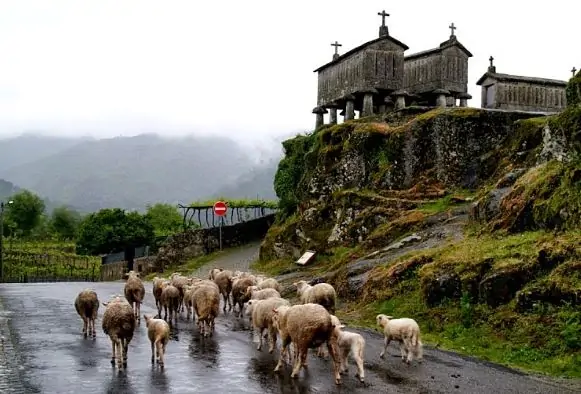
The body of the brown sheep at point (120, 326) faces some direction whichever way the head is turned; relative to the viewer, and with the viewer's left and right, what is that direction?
facing away from the viewer

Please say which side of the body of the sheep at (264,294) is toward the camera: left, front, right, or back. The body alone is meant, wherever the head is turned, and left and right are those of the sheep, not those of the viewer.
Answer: left

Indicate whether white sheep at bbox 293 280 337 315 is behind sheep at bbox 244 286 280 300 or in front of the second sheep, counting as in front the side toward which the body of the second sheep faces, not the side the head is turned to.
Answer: behind

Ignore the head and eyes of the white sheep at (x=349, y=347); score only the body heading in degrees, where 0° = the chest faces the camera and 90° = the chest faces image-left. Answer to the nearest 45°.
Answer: approximately 135°

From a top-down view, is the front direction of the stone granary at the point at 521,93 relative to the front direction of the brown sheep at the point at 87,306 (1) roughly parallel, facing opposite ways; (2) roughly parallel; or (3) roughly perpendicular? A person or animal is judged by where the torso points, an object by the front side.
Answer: roughly perpendicular

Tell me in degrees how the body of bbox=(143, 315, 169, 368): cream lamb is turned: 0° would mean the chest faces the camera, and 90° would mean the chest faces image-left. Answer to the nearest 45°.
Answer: approximately 135°

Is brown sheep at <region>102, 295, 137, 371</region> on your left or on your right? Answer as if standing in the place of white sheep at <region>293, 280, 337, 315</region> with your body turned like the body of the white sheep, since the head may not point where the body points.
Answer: on your left

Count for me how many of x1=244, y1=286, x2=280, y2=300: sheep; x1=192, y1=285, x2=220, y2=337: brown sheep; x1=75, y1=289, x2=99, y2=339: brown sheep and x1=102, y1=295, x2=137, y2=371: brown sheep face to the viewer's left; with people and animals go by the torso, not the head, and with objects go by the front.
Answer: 1

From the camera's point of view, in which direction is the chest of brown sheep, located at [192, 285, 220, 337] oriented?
away from the camera

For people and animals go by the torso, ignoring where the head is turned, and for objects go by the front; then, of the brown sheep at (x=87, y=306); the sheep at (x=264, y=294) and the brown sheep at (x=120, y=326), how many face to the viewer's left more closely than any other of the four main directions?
1

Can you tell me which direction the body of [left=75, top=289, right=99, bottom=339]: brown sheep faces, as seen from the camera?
away from the camera

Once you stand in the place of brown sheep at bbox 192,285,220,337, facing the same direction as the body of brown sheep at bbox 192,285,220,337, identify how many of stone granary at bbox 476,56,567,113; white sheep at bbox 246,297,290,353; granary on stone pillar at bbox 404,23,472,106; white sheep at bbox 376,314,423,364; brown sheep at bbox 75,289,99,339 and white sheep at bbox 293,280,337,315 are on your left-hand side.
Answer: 1
